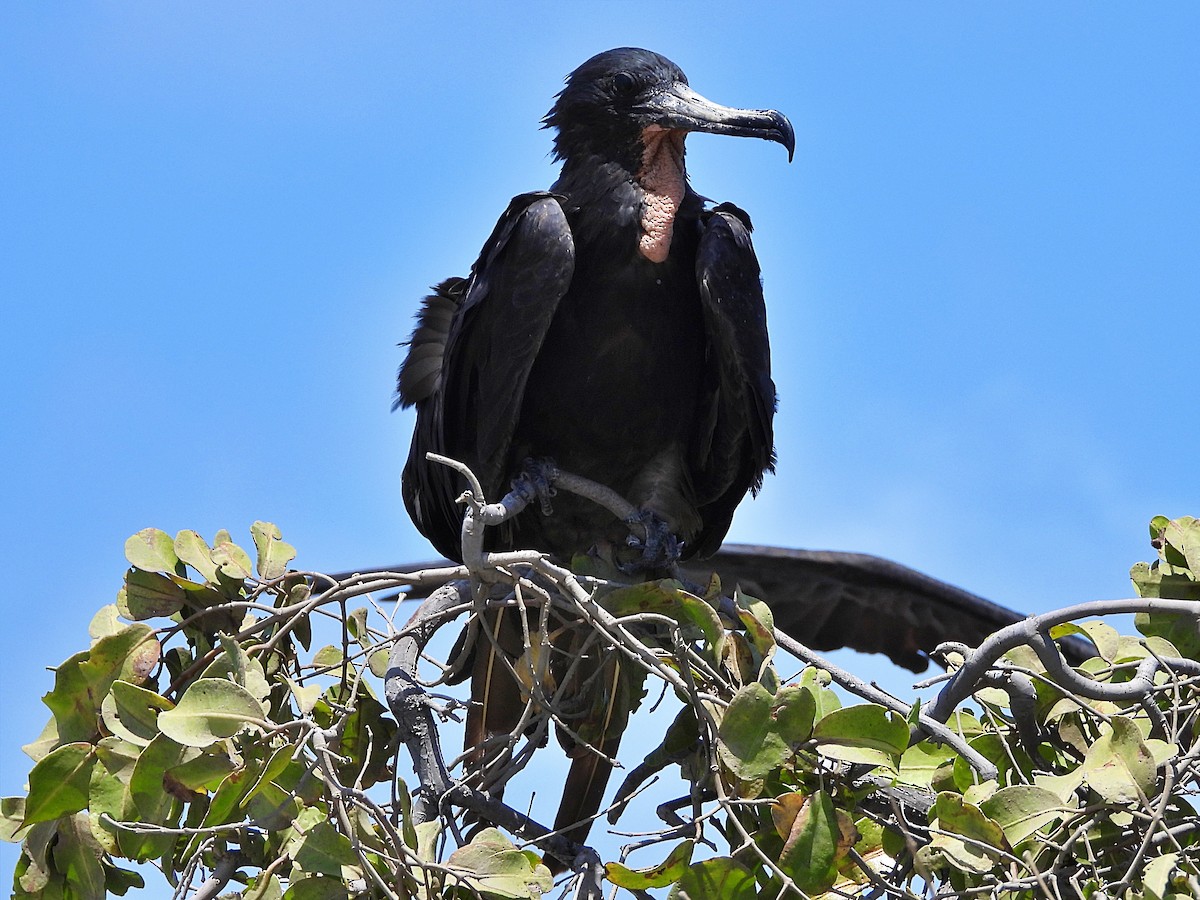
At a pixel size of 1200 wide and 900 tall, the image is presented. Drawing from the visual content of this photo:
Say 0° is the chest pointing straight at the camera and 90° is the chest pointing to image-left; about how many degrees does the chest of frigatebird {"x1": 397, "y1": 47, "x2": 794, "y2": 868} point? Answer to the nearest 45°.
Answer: approximately 315°
